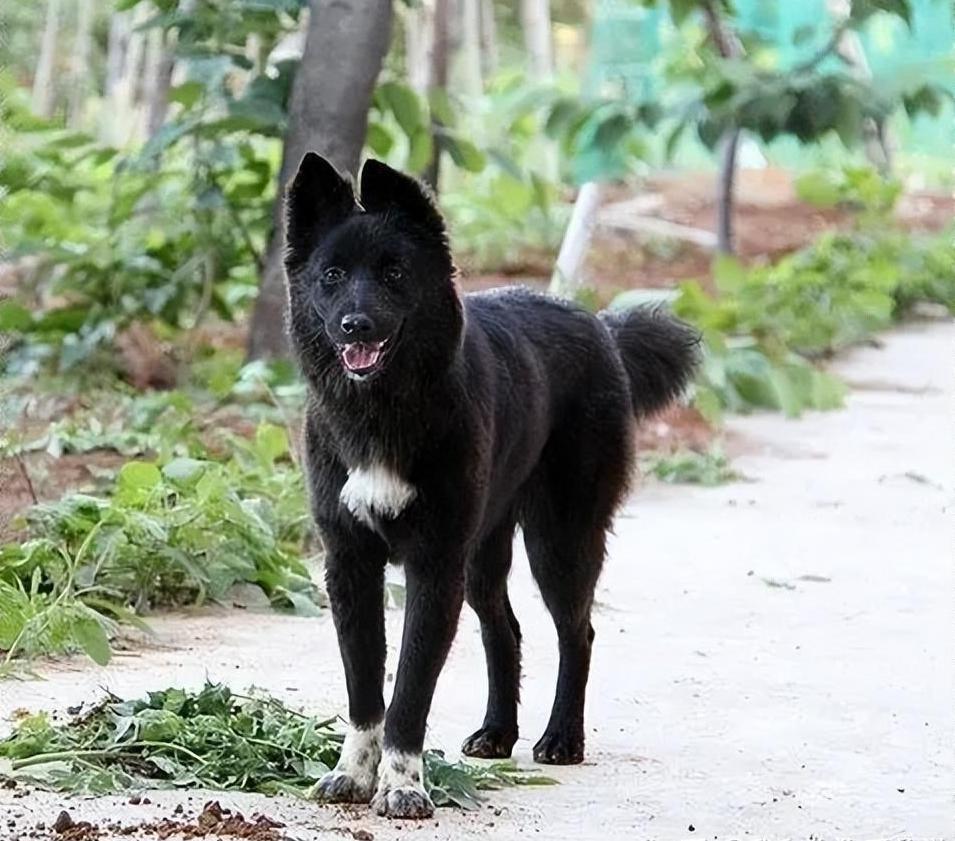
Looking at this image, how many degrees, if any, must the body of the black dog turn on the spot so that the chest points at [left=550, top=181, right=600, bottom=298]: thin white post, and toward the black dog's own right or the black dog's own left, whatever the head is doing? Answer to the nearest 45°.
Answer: approximately 135° to the black dog's own right

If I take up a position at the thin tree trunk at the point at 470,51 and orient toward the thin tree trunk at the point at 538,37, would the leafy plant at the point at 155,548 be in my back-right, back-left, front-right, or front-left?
back-right

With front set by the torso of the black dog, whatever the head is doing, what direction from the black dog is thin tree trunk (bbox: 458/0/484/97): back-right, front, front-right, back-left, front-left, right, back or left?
back-right

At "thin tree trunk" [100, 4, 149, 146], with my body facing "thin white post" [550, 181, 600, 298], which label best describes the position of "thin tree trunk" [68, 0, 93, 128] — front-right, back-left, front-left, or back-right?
back-right

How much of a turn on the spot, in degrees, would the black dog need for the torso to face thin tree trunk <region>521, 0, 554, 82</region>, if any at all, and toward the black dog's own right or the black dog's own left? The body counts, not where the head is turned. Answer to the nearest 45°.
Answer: approximately 135° to the black dog's own right

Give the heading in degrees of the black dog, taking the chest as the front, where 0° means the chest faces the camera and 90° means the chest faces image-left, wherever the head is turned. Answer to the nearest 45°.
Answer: approximately 45°

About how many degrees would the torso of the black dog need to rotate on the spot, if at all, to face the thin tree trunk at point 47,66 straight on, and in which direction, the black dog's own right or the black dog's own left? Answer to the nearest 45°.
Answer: approximately 135° to the black dog's own right

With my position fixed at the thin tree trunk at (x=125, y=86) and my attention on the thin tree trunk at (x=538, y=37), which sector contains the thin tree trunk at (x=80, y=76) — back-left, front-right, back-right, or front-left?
back-left

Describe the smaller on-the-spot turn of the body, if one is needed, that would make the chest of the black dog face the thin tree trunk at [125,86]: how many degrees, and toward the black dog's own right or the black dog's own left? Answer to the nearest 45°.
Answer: approximately 135° to the black dog's own right
